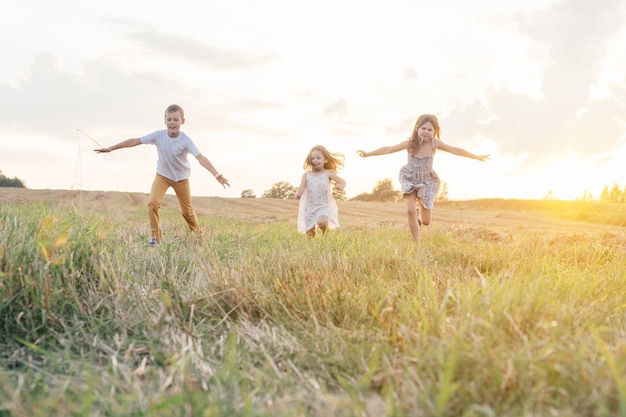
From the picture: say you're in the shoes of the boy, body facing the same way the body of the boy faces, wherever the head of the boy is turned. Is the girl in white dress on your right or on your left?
on your left

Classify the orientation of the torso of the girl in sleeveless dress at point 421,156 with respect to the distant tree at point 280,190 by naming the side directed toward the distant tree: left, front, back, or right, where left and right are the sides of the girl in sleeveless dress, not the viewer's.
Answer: back

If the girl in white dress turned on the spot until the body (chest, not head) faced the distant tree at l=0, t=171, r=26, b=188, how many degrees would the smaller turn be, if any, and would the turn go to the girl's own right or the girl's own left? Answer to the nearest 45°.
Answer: approximately 135° to the girl's own right

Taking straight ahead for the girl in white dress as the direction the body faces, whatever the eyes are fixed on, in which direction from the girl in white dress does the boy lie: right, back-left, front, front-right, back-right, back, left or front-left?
right

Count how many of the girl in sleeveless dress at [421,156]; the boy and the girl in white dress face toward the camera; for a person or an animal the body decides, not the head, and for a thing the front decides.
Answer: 3

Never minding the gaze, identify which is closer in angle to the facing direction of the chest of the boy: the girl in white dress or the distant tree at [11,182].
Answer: the girl in white dress

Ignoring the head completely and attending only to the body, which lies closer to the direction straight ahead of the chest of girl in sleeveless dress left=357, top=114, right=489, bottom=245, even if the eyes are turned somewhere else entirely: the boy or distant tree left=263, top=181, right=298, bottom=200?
the boy

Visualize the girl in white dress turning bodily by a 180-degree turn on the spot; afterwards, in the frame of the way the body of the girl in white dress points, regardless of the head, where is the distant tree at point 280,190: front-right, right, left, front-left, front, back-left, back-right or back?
front

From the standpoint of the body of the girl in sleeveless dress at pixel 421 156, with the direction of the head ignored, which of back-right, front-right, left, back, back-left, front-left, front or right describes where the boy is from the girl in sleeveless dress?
right

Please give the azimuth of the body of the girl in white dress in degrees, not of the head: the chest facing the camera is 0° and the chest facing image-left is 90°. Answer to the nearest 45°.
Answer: approximately 0°

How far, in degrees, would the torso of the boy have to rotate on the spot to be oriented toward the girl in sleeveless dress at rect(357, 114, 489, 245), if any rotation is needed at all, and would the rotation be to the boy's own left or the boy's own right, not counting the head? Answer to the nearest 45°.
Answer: approximately 45° to the boy's own left

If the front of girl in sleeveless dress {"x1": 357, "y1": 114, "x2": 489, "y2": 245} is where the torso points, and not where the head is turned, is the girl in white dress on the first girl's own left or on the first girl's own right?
on the first girl's own right

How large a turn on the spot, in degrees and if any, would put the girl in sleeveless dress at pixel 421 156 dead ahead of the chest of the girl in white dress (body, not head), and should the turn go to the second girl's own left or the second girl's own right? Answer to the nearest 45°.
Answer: approximately 45° to the second girl's own left
